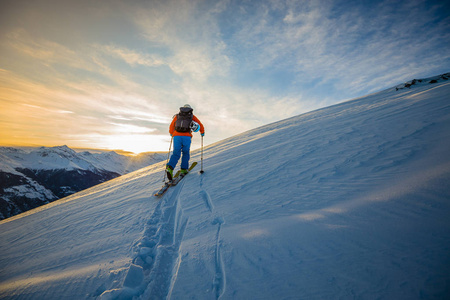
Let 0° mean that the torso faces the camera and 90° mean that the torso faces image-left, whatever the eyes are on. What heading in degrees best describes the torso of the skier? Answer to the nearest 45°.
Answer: approximately 180°
